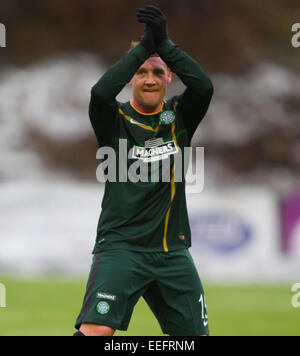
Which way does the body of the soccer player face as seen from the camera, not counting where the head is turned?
toward the camera

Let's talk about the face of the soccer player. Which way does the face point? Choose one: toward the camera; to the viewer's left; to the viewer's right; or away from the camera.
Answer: toward the camera
